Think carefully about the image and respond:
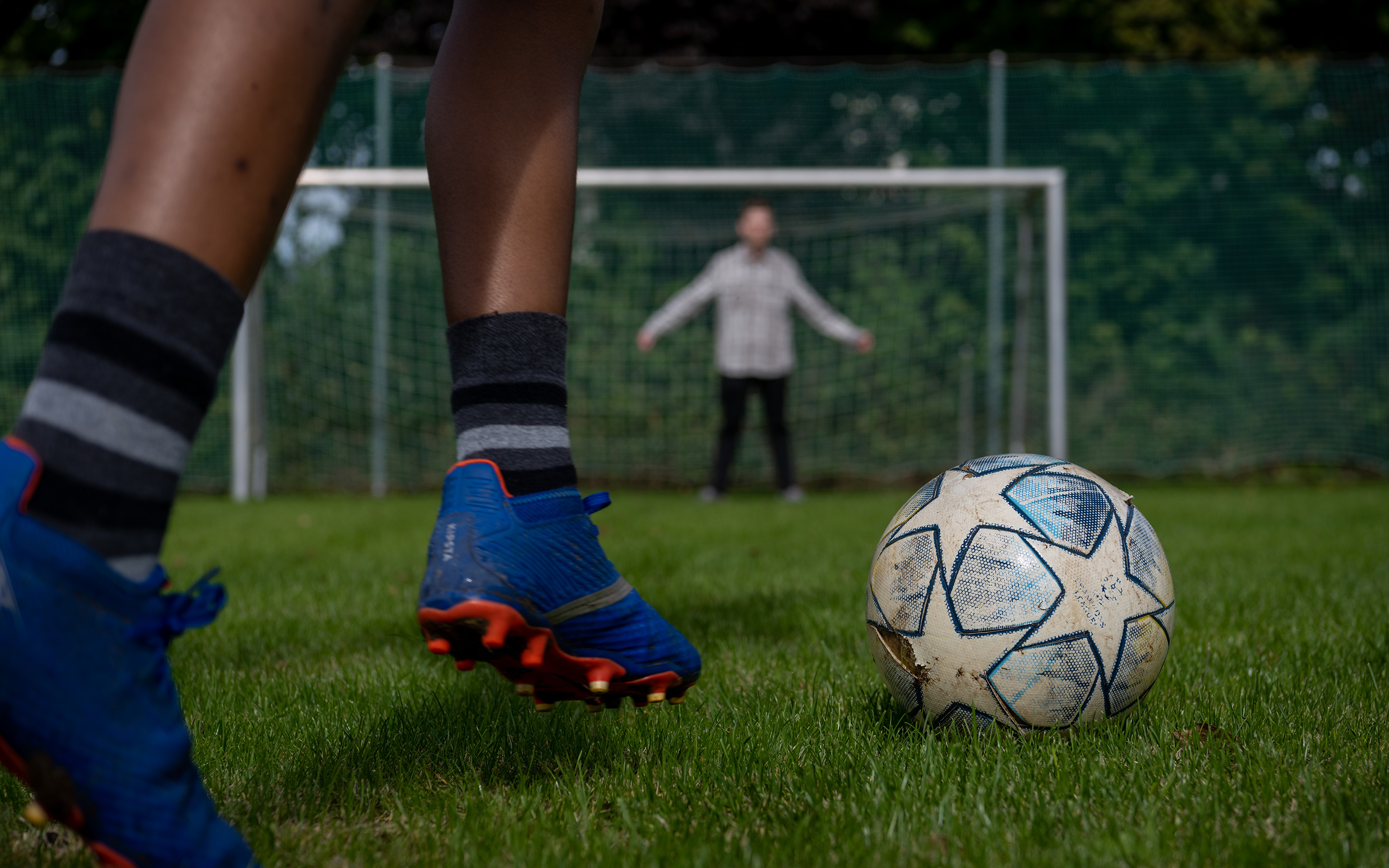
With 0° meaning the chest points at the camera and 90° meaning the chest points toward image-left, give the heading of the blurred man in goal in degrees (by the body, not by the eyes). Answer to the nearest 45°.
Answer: approximately 0°

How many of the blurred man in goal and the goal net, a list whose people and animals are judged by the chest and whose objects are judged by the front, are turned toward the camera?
2

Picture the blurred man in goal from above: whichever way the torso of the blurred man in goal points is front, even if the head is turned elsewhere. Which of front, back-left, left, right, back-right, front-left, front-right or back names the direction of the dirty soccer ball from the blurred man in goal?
front

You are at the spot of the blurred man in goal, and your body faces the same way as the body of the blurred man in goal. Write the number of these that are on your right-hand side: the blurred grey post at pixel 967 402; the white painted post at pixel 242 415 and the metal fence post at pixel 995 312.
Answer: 1

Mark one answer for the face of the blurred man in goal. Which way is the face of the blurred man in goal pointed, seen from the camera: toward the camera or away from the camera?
toward the camera

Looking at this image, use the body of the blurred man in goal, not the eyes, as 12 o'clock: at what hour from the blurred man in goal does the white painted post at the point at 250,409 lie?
The white painted post is roughly at 3 o'clock from the blurred man in goal.

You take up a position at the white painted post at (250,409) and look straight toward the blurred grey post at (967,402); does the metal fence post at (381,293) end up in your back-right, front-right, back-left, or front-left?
front-left

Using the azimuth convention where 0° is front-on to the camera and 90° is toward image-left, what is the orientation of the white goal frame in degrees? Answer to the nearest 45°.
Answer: approximately 0°
